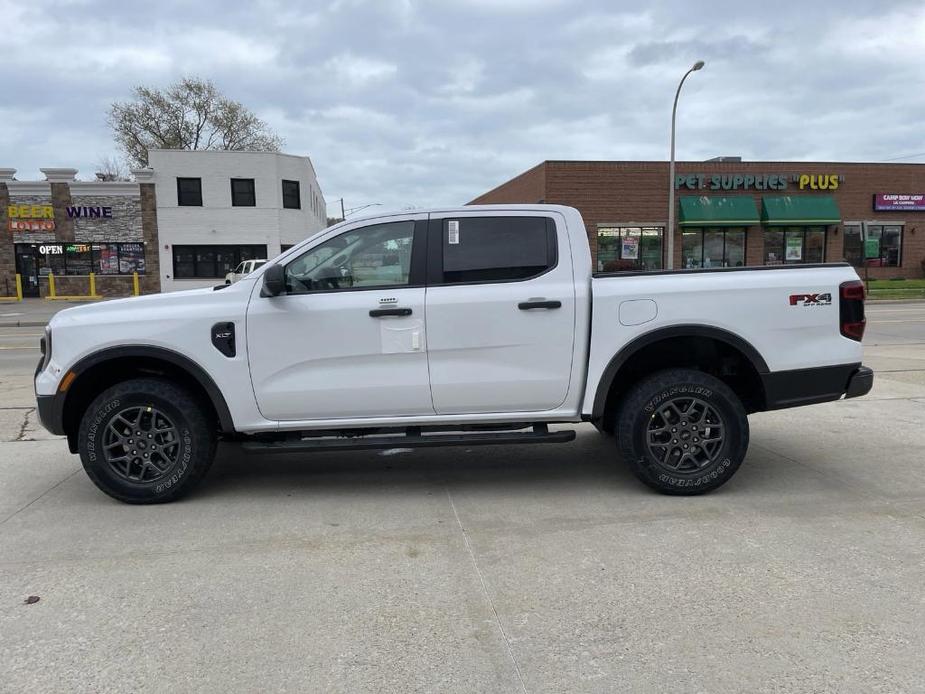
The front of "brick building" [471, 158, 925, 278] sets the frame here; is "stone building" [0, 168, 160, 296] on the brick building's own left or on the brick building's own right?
on the brick building's own right

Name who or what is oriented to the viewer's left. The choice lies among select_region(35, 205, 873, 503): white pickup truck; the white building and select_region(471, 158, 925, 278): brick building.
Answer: the white pickup truck

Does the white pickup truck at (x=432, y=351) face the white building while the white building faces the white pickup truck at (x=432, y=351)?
no

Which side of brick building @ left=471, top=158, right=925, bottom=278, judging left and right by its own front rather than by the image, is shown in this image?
front

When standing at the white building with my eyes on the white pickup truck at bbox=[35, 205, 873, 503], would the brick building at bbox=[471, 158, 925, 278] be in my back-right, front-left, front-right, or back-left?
front-left

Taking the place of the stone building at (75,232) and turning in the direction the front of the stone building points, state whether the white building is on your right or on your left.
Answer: on your left

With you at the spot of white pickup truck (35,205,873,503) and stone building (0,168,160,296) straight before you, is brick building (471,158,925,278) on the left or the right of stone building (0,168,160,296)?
right

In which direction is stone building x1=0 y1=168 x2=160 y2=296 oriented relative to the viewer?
toward the camera

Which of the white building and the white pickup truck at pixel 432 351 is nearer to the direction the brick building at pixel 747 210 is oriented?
the white pickup truck

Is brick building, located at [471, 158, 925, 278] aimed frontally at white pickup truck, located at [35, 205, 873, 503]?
yes

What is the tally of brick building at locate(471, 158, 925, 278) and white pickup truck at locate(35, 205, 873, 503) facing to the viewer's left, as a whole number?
1

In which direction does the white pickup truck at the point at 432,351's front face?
to the viewer's left

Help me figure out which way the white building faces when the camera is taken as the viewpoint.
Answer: facing the viewer

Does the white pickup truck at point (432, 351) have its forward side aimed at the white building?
no

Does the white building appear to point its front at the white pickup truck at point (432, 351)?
yes

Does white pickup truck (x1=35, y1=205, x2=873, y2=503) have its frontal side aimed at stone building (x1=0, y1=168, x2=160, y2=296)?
no

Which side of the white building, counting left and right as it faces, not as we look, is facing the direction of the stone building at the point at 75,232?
right

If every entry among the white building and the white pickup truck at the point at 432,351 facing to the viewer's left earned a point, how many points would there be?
1

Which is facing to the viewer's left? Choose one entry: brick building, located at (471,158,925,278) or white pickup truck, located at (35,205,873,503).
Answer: the white pickup truck

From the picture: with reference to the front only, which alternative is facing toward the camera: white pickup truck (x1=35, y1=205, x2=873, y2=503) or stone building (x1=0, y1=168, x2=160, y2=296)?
the stone building

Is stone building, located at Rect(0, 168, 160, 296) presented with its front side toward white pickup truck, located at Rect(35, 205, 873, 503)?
yes
